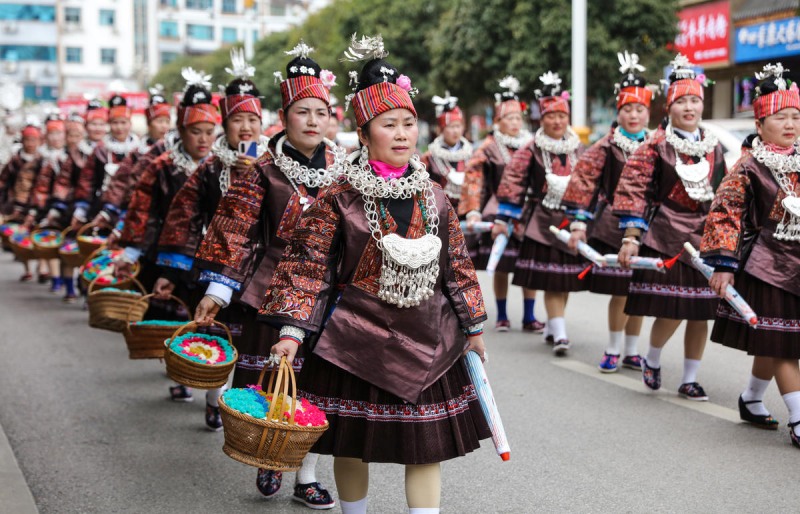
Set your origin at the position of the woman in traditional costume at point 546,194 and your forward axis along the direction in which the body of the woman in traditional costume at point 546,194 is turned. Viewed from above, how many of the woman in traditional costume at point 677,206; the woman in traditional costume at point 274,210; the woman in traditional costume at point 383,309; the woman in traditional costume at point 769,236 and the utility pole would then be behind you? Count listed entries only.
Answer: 1

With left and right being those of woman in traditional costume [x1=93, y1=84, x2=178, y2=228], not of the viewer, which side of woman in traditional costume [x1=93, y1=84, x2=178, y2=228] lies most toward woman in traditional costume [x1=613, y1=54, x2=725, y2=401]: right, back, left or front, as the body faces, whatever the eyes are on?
front

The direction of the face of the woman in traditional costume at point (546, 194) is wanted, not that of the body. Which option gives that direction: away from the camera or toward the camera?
toward the camera

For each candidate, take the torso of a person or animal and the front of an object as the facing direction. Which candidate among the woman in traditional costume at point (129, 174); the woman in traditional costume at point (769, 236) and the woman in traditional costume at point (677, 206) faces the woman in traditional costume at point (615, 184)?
the woman in traditional costume at point (129, 174)

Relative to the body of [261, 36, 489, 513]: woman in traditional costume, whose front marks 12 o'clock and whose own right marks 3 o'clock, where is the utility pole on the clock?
The utility pole is roughly at 8 o'clock from the woman in traditional costume.

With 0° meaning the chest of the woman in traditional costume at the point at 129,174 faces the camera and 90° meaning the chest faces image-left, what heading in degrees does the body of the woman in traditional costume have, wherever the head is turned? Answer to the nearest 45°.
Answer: approximately 315°

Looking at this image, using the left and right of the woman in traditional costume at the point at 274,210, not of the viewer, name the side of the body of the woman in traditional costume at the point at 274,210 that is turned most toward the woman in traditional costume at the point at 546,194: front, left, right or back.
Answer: left

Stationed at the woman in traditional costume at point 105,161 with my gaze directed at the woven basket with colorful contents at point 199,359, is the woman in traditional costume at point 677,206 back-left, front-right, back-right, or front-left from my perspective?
front-left

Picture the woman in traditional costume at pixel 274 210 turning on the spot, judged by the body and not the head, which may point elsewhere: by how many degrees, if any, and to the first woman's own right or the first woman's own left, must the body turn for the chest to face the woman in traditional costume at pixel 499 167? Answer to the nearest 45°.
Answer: approximately 90° to the first woman's own left

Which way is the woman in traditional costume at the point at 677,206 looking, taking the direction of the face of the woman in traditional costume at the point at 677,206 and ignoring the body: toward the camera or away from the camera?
toward the camera

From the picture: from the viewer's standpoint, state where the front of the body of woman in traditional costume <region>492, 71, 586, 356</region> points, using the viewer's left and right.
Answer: facing the viewer

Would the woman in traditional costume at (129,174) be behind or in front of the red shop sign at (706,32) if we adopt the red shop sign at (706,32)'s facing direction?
in front

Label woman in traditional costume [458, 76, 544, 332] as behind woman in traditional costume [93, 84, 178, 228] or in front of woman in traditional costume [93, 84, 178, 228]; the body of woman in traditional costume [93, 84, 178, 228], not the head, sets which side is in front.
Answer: in front

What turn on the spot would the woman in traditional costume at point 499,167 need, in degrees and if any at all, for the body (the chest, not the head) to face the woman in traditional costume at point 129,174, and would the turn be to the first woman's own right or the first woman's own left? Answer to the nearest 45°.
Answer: approximately 135° to the first woman's own right

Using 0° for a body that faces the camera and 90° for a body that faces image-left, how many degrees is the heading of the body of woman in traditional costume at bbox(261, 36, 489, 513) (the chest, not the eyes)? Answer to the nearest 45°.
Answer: approximately 315°
